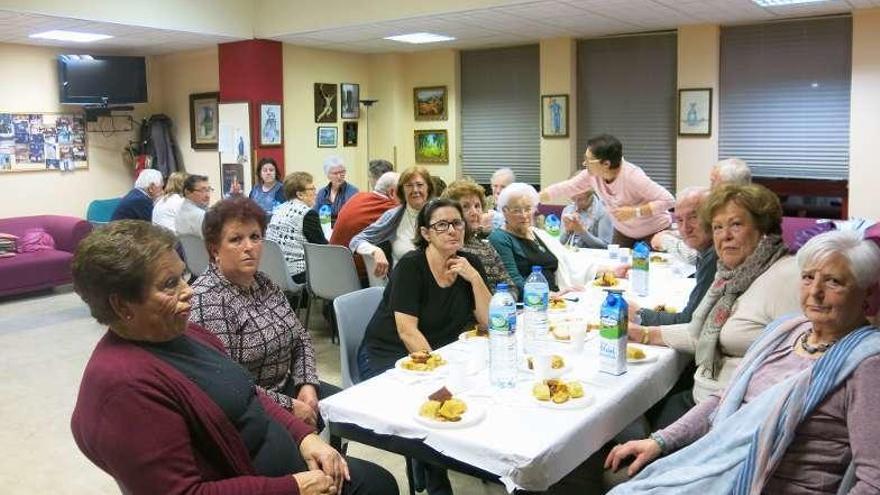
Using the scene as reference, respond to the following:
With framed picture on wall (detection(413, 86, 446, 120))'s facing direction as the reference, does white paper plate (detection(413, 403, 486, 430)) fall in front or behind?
in front

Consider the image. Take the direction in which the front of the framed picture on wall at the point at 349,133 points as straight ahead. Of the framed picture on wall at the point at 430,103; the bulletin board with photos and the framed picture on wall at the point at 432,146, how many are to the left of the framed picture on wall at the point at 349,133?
2

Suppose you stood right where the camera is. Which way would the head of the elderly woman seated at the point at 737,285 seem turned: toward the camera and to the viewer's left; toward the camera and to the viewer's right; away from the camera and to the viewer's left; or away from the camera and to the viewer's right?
toward the camera and to the viewer's left
